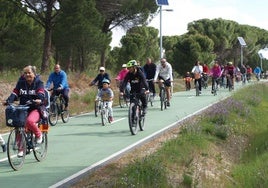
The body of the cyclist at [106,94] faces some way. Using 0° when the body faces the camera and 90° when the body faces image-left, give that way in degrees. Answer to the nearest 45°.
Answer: approximately 45°

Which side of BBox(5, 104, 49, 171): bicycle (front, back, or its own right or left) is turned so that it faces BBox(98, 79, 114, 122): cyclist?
back

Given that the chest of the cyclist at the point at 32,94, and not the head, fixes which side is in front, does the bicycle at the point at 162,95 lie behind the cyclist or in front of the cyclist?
behind

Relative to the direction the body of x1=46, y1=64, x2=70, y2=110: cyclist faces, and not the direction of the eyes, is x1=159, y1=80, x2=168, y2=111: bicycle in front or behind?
behind

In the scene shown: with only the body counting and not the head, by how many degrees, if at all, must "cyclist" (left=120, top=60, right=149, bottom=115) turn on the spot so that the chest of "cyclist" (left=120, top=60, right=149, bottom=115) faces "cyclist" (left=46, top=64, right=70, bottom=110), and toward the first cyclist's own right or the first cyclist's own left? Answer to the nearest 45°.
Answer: approximately 90° to the first cyclist's own right

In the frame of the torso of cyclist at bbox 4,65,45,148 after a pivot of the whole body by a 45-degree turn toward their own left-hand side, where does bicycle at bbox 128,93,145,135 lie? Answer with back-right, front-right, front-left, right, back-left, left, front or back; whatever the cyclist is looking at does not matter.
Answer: back-left

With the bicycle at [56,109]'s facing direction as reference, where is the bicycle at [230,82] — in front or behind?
behind

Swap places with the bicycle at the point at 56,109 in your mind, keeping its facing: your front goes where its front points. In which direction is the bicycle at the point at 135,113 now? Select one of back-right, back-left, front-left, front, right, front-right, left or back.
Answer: left

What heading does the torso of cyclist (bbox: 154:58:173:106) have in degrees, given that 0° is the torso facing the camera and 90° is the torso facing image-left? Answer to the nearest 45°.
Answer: approximately 0°
